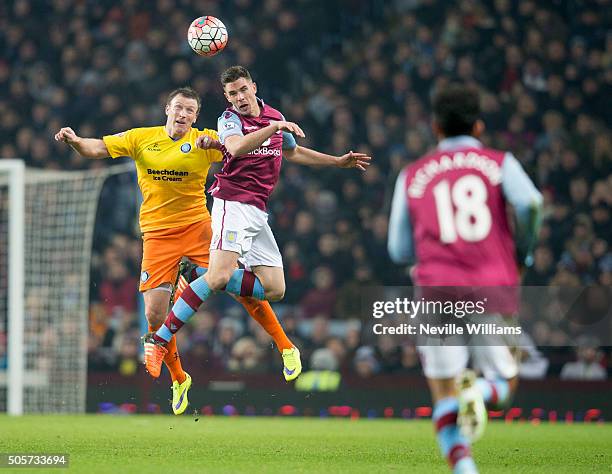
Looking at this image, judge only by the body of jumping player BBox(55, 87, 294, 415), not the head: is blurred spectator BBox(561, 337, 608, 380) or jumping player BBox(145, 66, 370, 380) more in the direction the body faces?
the jumping player

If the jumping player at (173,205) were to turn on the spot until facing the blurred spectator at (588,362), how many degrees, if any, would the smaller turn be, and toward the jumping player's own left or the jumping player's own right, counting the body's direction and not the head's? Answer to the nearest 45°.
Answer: approximately 135° to the jumping player's own left

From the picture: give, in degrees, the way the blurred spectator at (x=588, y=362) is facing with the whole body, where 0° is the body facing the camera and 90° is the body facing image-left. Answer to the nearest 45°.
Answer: approximately 0°

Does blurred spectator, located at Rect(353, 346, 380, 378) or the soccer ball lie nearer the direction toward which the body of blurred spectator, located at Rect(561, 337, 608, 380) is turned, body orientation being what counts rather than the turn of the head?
the soccer ball

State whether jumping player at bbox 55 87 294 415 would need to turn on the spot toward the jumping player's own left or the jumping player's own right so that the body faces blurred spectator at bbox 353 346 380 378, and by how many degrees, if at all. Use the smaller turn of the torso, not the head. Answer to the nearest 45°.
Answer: approximately 135° to the jumping player's own left

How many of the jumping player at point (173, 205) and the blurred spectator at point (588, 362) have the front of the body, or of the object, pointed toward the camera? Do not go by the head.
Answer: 2
